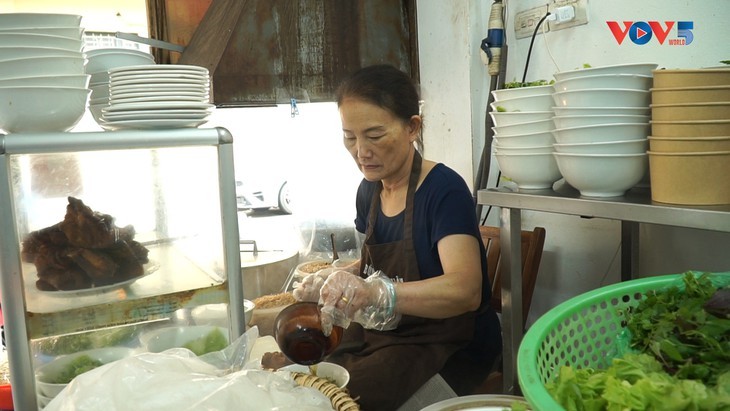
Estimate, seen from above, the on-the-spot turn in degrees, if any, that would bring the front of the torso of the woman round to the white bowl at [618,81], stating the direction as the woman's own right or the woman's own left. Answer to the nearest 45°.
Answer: approximately 90° to the woman's own left

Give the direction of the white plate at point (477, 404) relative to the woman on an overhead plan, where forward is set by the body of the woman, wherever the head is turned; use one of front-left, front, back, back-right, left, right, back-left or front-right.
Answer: front-left

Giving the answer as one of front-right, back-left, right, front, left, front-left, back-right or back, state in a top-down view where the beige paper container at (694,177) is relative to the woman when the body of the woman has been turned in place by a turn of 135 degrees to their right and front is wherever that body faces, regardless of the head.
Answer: back-right

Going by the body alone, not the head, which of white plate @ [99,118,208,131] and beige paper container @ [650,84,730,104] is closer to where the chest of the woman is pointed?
the white plate

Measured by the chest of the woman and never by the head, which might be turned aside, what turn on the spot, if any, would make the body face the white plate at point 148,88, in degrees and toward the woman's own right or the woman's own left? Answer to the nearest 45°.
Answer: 0° — they already face it

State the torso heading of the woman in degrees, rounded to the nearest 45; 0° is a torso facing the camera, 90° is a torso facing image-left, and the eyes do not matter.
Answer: approximately 45°

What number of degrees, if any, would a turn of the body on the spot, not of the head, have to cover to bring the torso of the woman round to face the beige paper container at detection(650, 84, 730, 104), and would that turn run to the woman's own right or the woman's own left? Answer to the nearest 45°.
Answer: approximately 90° to the woman's own left

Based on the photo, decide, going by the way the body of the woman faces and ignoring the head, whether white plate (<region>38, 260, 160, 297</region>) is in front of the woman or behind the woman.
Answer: in front

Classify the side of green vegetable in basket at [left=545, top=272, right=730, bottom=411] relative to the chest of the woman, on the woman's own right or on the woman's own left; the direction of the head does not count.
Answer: on the woman's own left
